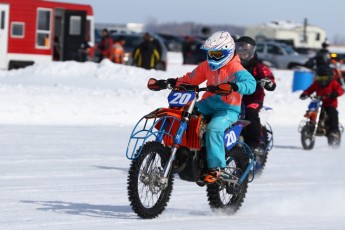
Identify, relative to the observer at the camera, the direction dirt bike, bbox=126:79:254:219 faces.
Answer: facing the viewer and to the left of the viewer

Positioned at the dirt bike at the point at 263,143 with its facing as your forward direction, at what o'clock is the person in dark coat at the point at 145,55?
The person in dark coat is roughly at 4 o'clock from the dirt bike.

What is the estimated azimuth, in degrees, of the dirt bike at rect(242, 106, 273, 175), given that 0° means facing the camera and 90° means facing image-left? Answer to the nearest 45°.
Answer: approximately 45°

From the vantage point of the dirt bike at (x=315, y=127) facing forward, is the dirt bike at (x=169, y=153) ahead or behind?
ahead

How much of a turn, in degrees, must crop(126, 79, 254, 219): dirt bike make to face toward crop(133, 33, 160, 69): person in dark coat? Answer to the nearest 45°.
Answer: approximately 135° to its right

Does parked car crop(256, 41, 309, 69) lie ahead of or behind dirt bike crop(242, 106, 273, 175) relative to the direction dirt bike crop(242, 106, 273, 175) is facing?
behind

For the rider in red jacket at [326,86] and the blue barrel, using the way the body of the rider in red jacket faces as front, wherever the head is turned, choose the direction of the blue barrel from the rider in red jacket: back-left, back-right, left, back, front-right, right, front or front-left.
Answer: back-right

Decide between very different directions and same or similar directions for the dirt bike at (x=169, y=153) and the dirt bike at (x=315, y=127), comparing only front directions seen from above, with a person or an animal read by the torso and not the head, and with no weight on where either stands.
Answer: same or similar directions

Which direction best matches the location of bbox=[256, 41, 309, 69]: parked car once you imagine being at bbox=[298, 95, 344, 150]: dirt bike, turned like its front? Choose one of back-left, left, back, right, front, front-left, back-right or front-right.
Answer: back-right

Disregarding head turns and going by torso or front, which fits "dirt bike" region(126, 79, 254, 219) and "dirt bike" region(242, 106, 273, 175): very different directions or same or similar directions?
same or similar directions

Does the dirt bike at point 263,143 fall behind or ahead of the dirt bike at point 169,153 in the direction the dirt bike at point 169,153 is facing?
behind

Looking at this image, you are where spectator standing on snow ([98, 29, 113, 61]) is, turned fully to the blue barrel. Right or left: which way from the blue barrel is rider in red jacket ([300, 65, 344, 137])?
right
